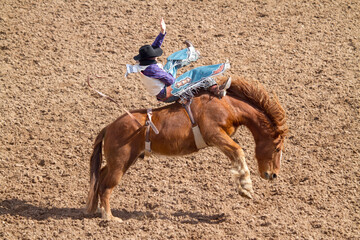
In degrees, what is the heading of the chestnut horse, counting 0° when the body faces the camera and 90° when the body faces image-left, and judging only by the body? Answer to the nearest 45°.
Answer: approximately 270°
